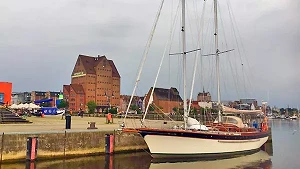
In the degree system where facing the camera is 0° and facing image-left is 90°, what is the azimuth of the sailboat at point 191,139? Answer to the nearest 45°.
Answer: approximately 45°

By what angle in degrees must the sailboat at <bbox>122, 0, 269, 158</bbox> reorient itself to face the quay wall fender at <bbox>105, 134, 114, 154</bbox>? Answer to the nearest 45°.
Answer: approximately 45° to its right
